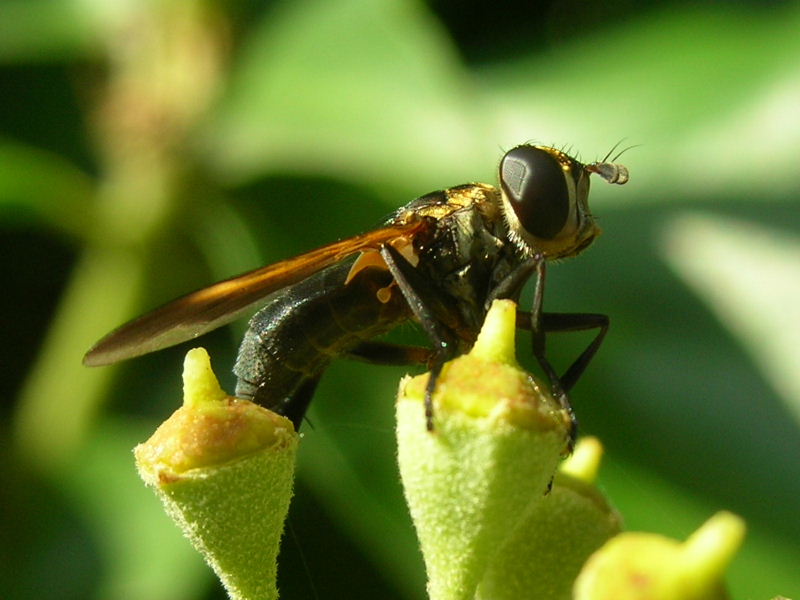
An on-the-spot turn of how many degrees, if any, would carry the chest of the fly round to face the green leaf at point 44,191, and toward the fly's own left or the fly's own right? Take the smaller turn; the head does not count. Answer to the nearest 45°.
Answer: approximately 135° to the fly's own left

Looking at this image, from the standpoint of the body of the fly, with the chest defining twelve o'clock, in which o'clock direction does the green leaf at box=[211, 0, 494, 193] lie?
The green leaf is roughly at 9 o'clock from the fly.

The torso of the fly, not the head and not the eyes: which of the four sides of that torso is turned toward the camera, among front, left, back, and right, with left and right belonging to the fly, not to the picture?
right
